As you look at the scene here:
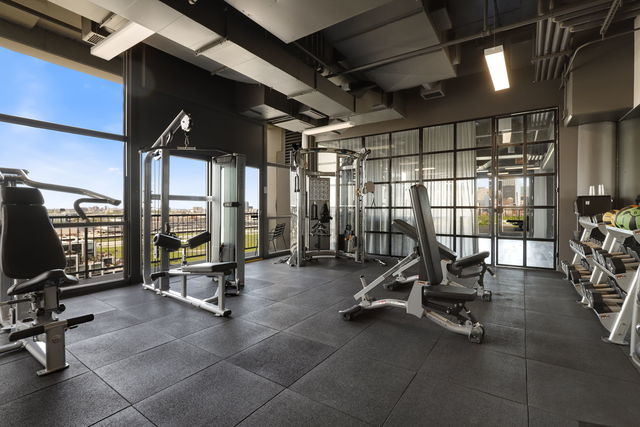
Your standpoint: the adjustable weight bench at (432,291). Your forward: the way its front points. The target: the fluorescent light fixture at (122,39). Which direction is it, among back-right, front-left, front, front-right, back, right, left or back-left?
back-right

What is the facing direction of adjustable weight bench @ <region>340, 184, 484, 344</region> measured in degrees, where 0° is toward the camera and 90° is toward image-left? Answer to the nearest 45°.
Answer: approximately 315°

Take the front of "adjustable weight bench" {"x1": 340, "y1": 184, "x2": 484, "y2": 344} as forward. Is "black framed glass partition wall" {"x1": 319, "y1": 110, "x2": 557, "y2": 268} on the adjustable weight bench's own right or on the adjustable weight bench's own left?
on the adjustable weight bench's own left

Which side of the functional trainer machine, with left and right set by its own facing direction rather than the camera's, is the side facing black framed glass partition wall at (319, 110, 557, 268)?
left
